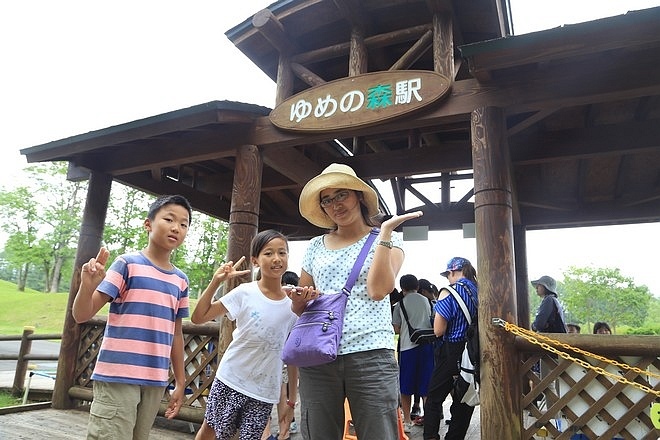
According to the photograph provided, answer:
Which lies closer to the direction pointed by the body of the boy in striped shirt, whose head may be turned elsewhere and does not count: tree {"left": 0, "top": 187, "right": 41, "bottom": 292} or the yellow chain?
the yellow chain

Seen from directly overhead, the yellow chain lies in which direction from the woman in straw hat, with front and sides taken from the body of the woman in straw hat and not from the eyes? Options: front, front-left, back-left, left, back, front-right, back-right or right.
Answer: back-left

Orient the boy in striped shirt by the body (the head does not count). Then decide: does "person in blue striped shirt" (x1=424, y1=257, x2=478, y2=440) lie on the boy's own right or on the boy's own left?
on the boy's own left

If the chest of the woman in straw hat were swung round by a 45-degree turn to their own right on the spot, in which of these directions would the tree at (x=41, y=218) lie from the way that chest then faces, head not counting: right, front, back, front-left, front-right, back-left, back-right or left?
right

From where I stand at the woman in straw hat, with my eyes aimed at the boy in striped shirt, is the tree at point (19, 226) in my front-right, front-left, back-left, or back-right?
front-right

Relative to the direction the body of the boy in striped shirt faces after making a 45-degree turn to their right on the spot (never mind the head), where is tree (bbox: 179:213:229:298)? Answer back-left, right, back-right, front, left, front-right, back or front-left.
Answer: back

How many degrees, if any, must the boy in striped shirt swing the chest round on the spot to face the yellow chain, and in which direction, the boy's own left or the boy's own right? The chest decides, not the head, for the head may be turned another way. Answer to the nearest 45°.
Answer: approximately 45° to the boy's own left

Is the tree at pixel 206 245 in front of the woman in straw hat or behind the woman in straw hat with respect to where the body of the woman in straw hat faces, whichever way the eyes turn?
behind

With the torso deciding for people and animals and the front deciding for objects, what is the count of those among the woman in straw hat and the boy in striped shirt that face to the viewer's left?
0

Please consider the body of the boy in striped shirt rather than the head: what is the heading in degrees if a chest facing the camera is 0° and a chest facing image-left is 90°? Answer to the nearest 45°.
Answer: approximately 315°

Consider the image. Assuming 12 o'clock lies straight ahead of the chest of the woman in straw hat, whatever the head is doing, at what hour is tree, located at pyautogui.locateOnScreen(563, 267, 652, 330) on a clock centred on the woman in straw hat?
The tree is roughly at 7 o'clock from the woman in straw hat.

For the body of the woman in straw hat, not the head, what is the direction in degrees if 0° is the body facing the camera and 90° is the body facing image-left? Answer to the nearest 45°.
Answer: approximately 0°
